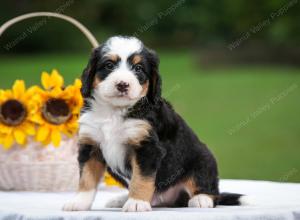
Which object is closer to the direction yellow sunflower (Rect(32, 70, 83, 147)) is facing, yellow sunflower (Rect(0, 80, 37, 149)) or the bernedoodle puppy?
the bernedoodle puppy

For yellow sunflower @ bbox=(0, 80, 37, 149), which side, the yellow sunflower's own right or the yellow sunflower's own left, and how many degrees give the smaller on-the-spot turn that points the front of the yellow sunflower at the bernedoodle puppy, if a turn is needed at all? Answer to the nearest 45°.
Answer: approximately 45° to the yellow sunflower's own left

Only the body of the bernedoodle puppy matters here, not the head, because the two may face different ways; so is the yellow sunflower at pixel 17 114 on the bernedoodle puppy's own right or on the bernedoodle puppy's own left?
on the bernedoodle puppy's own right

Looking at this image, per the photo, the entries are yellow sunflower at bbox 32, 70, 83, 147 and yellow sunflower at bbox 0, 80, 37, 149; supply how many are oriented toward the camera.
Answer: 2

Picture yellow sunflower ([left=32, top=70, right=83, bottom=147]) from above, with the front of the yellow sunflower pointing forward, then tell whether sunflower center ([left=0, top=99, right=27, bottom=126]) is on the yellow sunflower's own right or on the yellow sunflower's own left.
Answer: on the yellow sunflower's own right

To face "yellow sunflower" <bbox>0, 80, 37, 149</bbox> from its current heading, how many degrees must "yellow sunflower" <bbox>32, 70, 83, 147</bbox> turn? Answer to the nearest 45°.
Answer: approximately 90° to its right

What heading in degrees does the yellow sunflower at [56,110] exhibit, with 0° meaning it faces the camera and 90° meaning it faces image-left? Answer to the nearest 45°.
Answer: approximately 0°

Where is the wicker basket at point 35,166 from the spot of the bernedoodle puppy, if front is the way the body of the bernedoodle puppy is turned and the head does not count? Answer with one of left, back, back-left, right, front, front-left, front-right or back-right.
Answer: right

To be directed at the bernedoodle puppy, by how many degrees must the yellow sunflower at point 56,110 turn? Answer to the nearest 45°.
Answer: approximately 45° to its left
